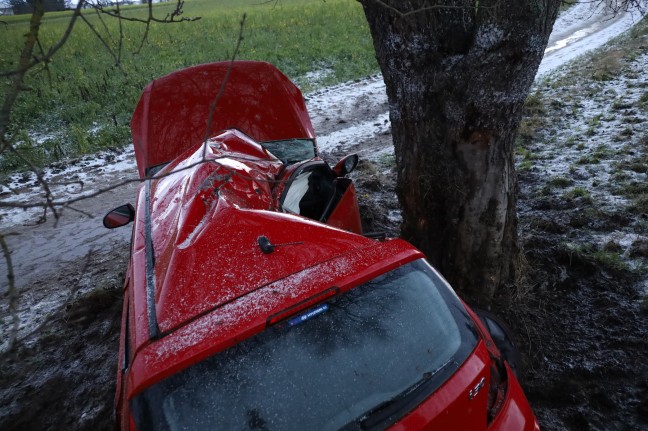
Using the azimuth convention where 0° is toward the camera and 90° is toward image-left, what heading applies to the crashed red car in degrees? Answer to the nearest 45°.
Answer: approximately 135°

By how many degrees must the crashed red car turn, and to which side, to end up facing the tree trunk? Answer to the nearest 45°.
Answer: approximately 90° to its right
